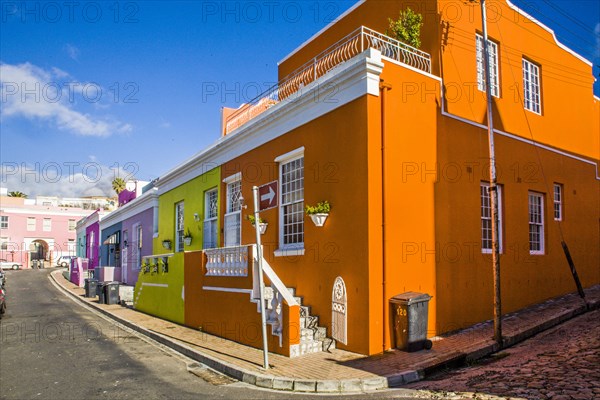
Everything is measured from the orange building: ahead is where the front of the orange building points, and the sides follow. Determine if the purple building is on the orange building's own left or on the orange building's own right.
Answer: on the orange building's own right

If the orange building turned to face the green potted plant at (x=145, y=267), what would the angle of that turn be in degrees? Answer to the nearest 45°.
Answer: approximately 90° to its right

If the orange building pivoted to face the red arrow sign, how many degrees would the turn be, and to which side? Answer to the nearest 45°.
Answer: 0° — it already faces it

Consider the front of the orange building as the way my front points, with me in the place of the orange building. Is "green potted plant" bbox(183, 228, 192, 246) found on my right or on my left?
on my right

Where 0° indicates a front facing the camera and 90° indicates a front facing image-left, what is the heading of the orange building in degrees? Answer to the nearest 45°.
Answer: approximately 45°
